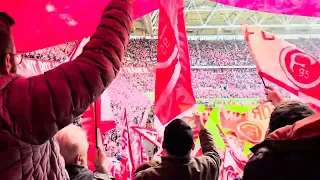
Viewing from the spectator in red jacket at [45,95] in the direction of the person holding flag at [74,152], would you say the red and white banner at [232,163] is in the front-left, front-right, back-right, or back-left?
front-right

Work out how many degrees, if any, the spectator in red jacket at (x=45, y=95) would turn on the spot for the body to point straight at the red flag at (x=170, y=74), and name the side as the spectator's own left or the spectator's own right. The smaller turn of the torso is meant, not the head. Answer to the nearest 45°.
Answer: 0° — they already face it

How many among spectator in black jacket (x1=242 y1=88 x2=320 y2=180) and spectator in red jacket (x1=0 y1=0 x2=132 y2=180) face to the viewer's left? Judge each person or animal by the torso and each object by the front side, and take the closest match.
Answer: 0

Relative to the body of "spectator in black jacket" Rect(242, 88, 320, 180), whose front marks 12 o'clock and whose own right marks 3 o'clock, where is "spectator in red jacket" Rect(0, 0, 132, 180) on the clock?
"spectator in red jacket" Rect(0, 0, 132, 180) is roughly at 8 o'clock from "spectator in black jacket" Rect(242, 88, 320, 180).

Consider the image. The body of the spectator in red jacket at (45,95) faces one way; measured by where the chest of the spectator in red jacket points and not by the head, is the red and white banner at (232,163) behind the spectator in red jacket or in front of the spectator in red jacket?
in front

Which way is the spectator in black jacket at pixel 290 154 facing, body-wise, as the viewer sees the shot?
away from the camera

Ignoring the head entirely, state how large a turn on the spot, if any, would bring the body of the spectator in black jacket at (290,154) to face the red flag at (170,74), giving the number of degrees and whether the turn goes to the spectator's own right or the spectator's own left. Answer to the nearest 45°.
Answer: approximately 45° to the spectator's own left

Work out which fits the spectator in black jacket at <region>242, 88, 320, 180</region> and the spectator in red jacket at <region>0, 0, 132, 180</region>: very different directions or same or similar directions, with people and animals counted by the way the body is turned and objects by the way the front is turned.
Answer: same or similar directions

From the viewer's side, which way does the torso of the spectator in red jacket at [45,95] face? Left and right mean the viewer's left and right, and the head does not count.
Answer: facing away from the viewer and to the right of the viewer
